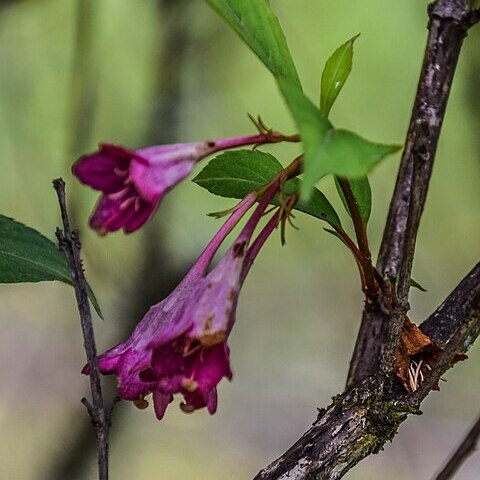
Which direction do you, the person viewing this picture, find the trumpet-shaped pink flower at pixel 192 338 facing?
facing the viewer and to the left of the viewer

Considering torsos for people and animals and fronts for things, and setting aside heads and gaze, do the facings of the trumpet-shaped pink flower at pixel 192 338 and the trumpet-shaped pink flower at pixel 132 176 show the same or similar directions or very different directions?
same or similar directions

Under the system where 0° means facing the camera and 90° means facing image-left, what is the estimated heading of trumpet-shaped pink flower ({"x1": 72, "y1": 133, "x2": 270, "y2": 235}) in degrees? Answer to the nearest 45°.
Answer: approximately 45°

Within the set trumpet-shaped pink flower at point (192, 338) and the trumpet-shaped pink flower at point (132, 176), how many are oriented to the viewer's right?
0
